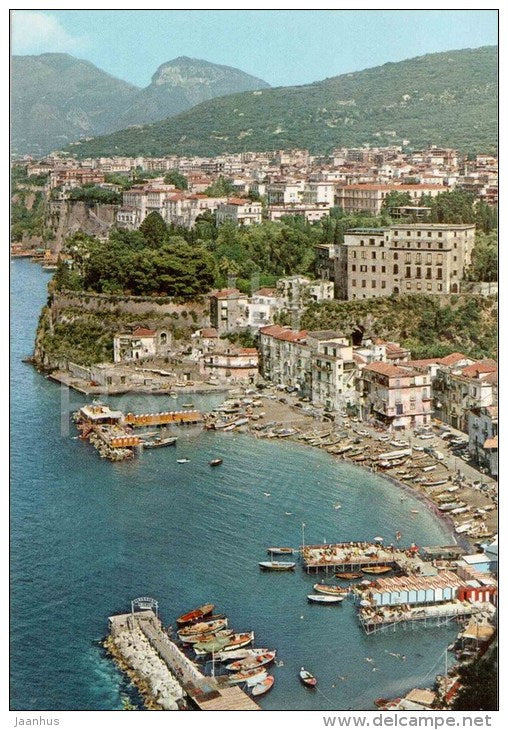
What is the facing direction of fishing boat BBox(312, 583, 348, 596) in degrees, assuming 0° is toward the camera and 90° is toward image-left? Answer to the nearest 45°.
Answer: approximately 90°

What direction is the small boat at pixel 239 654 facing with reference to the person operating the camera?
facing to the right of the viewer

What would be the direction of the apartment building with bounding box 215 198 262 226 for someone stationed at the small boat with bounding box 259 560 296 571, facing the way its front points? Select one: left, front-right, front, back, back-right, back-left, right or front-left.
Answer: right

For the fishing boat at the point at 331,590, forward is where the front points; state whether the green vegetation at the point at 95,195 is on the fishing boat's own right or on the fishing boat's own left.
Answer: on the fishing boat's own right

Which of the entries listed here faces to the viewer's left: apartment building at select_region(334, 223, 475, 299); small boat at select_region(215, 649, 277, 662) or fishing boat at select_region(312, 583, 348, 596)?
the fishing boat

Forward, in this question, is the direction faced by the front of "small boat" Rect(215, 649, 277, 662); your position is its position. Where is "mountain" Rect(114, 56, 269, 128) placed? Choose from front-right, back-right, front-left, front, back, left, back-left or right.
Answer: left

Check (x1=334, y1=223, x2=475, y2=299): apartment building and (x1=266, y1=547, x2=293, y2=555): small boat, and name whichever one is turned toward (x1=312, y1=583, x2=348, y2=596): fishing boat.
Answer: the apartment building

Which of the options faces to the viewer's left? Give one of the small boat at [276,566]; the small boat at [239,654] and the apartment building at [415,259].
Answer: the small boat at [276,566]

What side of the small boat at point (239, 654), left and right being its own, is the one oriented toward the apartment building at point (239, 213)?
left
